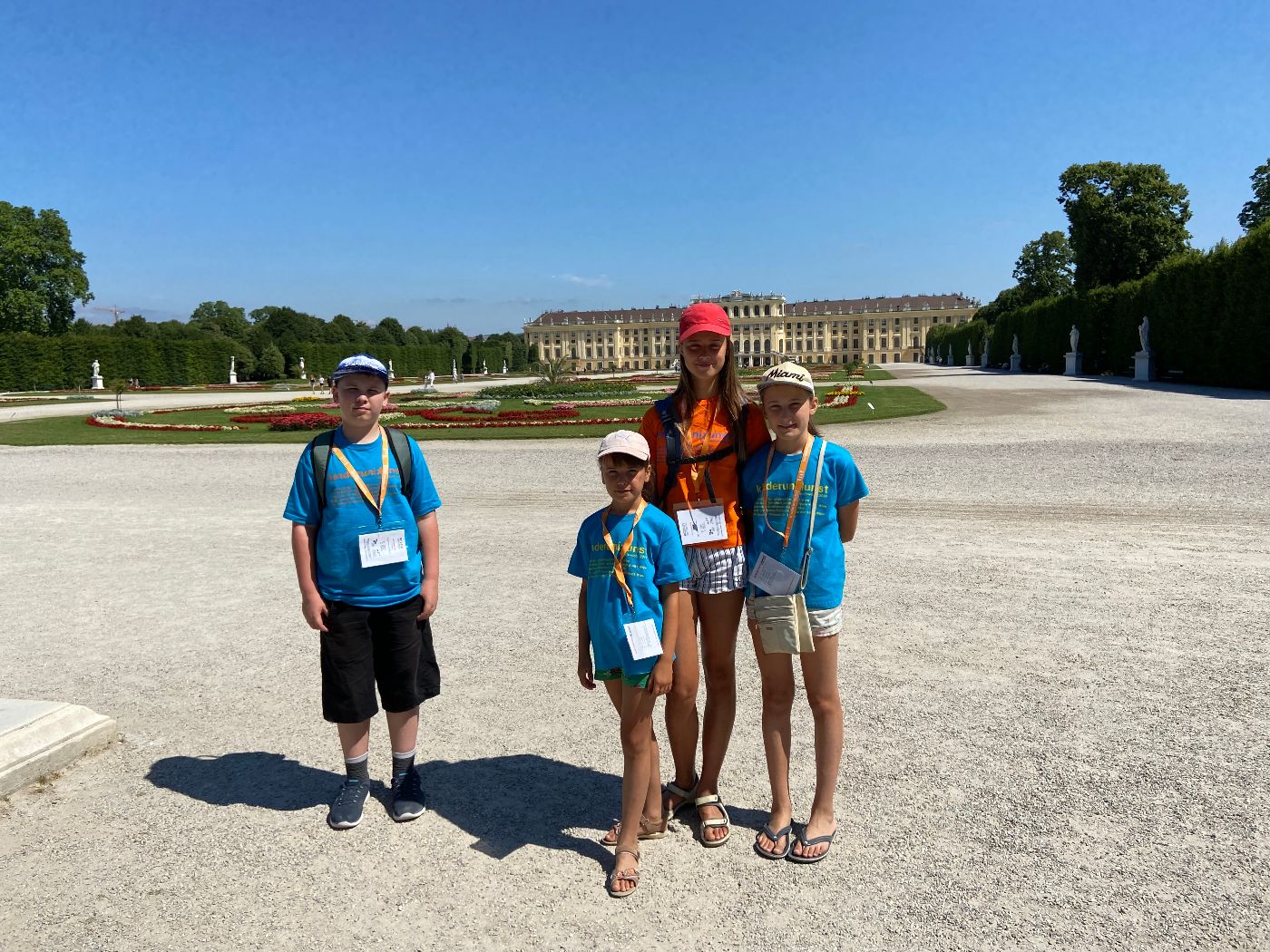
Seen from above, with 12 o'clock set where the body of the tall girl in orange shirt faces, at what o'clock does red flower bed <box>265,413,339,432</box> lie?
The red flower bed is roughly at 5 o'clock from the tall girl in orange shirt.

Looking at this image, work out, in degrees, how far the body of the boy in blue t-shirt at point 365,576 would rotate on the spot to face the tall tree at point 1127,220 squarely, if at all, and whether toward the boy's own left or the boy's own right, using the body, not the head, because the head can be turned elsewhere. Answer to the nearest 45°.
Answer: approximately 135° to the boy's own left

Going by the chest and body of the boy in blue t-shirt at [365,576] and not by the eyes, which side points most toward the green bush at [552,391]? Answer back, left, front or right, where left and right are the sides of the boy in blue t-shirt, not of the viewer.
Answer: back

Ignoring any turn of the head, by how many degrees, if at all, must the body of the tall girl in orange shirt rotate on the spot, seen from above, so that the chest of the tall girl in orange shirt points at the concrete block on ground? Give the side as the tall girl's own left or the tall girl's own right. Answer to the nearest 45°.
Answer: approximately 90° to the tall girl's own right

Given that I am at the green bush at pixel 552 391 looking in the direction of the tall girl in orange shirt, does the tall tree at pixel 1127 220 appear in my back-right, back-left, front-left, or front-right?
back-left

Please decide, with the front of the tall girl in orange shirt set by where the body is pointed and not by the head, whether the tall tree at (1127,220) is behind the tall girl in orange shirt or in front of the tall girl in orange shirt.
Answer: behind

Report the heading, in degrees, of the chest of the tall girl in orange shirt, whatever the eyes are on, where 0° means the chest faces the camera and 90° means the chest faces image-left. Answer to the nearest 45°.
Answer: approximately 0°

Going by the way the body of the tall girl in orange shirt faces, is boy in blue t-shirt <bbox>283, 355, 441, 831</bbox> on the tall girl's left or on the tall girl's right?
on the tall girl's right

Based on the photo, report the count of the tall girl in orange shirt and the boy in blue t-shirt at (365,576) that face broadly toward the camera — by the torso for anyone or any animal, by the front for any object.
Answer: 2

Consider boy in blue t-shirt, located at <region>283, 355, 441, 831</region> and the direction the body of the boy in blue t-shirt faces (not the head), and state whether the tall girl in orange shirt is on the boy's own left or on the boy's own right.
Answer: on the boy's own left

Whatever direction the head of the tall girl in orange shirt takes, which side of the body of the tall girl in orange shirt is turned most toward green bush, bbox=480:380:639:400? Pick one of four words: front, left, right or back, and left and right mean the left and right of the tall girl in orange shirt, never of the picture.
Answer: back

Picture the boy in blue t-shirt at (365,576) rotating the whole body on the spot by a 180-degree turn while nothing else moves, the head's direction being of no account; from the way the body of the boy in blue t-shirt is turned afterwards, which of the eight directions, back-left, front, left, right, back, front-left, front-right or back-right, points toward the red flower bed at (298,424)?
front

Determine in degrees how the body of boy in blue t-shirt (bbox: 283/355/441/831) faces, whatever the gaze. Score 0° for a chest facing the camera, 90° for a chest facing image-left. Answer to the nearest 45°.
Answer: approximately 0°
